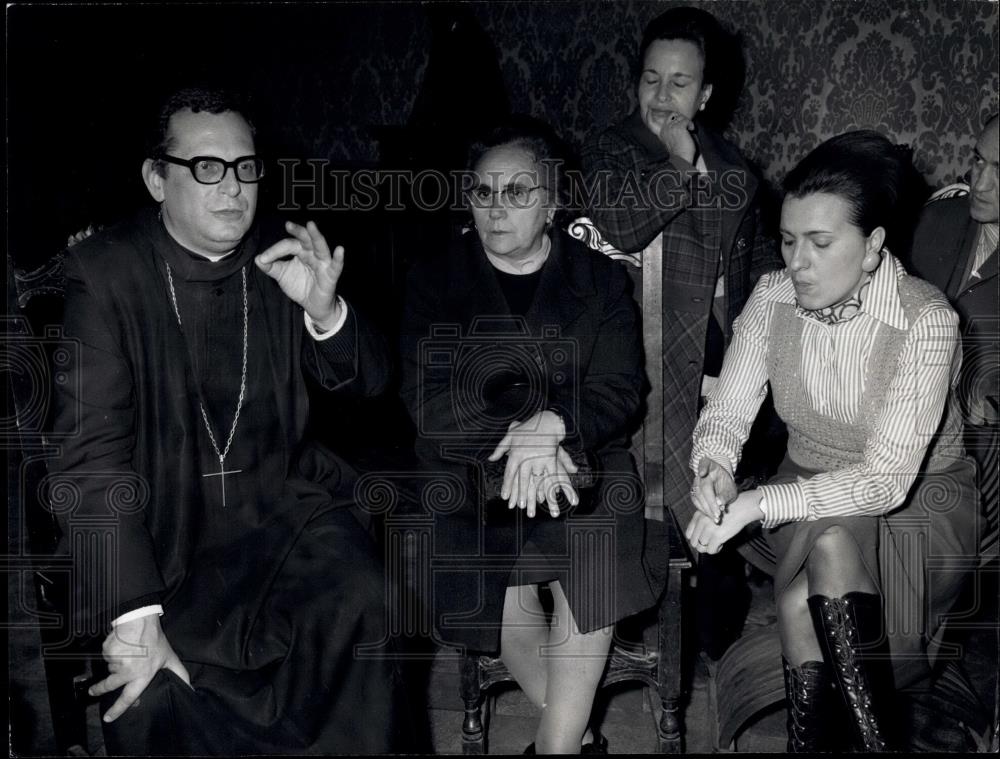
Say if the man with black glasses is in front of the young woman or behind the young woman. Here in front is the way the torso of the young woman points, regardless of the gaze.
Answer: in front

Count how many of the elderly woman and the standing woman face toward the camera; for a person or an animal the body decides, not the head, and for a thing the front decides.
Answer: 2

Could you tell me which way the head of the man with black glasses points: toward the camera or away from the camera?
toward the camera

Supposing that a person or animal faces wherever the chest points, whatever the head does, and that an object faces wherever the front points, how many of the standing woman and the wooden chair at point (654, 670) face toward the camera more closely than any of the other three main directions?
2

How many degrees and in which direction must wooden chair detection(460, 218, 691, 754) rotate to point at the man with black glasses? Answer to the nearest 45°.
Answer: approximately 90° to its right

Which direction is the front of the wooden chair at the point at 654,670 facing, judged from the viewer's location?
facing the viewer

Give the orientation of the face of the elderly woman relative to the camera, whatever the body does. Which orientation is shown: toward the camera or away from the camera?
toward the camera

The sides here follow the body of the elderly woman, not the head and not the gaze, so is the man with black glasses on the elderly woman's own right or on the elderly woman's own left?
on the elderly woman's own right

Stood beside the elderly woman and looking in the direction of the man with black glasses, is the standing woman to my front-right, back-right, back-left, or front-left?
back-right

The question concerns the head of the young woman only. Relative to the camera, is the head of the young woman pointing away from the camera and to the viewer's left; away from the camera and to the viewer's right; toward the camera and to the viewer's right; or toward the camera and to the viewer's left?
toward the camera and to the viewer's left

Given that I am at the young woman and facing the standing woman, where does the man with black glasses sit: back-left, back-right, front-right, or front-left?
front-left

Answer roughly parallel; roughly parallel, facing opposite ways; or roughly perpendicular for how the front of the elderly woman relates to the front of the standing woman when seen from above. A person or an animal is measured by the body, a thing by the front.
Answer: roughly parallel

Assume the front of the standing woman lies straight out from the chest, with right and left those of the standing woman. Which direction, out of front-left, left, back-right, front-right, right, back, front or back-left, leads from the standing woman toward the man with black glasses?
front-right

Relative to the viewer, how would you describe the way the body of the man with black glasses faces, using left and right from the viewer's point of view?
facing the viewer and to the right of the viewer
